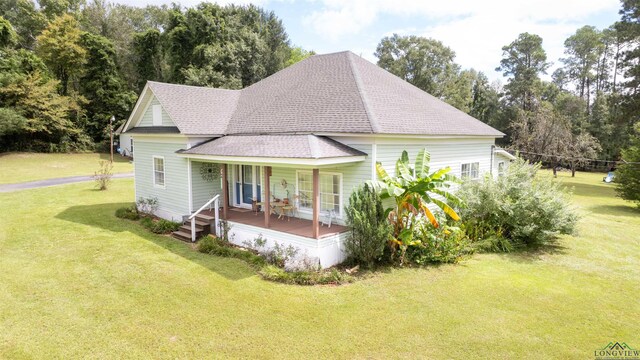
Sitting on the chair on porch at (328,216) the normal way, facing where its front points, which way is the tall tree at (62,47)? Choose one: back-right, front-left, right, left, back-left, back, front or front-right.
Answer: right

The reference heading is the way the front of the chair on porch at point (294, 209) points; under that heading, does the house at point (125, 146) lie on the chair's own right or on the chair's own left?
on the chair's own right

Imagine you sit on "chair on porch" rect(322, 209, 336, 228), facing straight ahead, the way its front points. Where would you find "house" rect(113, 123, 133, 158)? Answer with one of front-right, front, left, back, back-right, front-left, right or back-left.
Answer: right

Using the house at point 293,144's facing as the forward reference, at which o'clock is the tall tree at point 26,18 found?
The tall tree is roughly at 3 o'clock from the house.

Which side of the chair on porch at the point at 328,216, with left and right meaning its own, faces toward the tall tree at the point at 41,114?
right

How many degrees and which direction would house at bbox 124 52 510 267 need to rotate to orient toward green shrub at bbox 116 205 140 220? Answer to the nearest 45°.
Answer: approximately 45° to its right

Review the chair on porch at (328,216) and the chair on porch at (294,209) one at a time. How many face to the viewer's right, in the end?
0

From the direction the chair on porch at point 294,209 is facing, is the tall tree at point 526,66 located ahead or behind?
behind

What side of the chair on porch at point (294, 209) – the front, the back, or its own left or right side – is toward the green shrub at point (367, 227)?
back

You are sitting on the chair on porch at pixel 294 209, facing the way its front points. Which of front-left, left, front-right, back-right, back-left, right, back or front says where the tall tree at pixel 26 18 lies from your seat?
right

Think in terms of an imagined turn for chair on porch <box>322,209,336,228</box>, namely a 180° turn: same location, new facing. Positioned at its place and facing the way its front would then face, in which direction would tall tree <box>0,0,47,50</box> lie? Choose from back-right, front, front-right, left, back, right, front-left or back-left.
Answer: left

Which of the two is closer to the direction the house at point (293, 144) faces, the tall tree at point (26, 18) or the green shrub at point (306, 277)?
the green shrub

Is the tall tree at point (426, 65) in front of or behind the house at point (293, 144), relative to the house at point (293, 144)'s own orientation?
behind

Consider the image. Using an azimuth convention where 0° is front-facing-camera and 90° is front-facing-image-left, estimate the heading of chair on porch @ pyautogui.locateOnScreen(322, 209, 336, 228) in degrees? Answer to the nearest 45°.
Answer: approximately 45°

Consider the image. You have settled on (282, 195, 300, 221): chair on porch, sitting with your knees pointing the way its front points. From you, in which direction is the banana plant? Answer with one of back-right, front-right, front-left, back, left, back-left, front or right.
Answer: left

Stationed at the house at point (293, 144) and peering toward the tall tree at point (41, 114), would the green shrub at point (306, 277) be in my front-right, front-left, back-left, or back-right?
back-left

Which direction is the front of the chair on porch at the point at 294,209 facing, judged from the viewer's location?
facing the viewer and to the left of the viewer

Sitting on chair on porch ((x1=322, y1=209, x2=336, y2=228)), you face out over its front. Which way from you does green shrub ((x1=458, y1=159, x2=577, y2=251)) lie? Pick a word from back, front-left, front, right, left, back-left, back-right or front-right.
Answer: back-left
